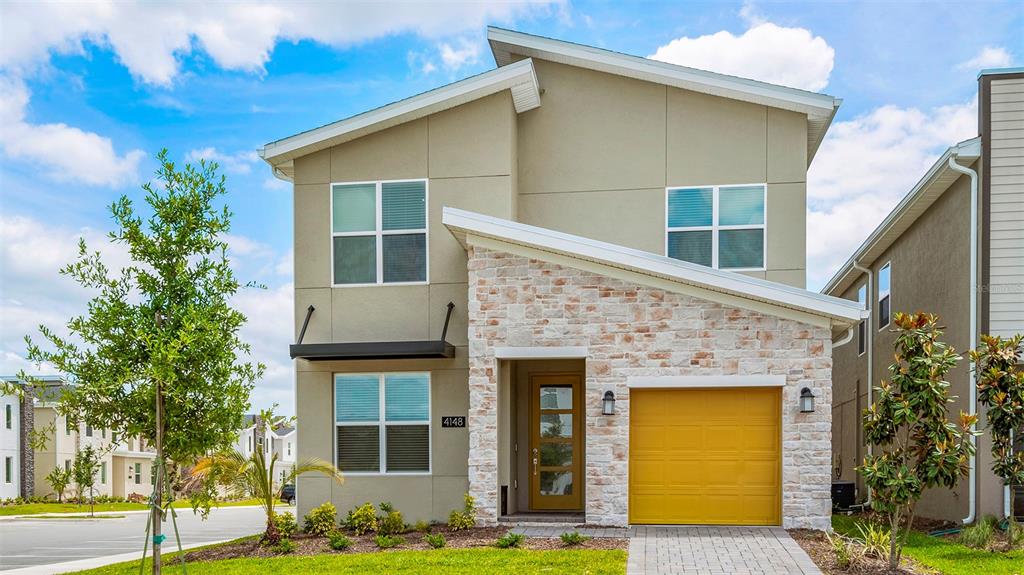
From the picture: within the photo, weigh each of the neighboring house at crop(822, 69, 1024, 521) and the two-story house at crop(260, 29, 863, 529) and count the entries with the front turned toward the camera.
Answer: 2

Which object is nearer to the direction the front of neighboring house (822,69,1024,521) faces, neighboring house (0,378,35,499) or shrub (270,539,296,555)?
the shrub

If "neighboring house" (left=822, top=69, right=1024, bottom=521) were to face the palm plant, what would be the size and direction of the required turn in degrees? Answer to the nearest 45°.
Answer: approximately 45° to its right

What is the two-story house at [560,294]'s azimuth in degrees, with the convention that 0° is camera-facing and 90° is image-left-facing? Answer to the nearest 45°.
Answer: approximately 0°

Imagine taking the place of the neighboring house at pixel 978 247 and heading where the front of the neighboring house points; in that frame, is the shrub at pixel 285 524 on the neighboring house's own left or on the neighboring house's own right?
on the neighboring house's own right

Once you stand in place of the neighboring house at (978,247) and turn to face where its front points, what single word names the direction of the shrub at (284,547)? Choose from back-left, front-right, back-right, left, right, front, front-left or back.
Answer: front-right
